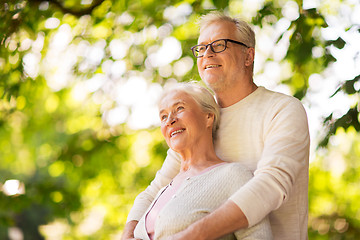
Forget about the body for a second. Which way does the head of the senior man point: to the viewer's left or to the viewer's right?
to the viewer's left

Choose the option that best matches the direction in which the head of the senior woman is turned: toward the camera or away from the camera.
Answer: toward the camera

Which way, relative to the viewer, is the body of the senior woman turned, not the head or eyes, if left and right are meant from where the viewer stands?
facing the viewer and to the left of the viewer

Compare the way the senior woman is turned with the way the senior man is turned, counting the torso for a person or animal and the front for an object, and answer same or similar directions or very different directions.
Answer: same or similar directions
